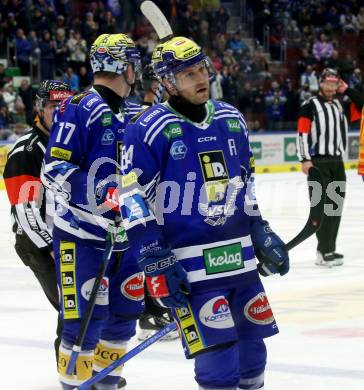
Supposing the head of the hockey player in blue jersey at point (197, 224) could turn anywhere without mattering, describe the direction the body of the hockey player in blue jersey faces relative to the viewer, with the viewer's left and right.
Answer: facing the viewer and to the right of the viewer

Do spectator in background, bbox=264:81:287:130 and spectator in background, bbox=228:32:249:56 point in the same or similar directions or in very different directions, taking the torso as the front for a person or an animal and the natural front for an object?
same or similar directions

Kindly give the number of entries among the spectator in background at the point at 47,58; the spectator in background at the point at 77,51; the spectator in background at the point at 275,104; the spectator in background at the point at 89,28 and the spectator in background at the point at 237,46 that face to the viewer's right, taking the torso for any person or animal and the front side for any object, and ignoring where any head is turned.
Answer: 0

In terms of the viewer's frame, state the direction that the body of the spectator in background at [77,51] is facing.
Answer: toward the camera

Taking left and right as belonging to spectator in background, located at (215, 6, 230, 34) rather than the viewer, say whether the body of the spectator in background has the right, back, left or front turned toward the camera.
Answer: front

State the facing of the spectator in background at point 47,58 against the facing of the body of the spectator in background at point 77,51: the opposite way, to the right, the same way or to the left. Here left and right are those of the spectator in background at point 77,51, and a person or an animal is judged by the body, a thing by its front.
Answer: the same way

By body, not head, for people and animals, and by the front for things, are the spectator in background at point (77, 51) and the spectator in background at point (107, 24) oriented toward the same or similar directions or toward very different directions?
same or similar directions

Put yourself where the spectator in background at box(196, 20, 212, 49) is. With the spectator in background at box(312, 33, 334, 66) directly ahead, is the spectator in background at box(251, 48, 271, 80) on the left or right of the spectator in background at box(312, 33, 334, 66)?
right

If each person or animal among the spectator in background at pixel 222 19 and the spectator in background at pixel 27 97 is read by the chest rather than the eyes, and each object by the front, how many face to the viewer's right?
0

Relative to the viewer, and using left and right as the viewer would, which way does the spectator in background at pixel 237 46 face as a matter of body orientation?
facing the viewer

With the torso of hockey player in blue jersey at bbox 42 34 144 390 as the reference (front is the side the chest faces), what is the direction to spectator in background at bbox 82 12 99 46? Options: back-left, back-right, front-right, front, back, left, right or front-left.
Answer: back-left

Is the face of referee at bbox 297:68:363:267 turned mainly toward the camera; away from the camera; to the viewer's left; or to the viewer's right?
toward the camera
